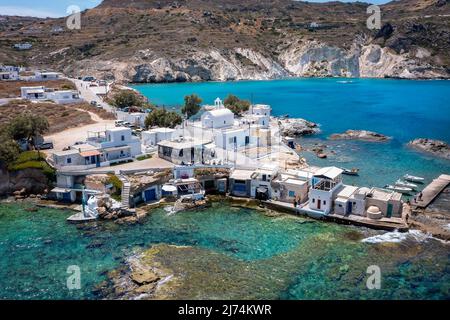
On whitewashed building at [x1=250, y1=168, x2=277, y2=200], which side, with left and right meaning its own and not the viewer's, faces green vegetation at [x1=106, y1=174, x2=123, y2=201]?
right

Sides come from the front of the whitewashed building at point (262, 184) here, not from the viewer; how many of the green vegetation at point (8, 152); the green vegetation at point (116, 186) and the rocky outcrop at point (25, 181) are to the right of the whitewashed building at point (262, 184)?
3

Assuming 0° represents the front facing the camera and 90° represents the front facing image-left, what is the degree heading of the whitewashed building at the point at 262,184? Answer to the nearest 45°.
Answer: approximately 0°

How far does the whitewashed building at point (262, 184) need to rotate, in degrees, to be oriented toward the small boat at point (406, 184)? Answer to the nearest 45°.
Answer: approximately 90° to its left

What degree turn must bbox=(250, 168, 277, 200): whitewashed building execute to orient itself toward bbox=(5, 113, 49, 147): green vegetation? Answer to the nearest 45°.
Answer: approximately 90° to its right

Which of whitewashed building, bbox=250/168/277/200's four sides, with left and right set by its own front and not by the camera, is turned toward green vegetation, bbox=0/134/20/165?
right

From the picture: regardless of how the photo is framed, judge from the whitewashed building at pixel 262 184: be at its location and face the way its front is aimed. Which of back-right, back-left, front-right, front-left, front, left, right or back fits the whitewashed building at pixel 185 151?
back-right
